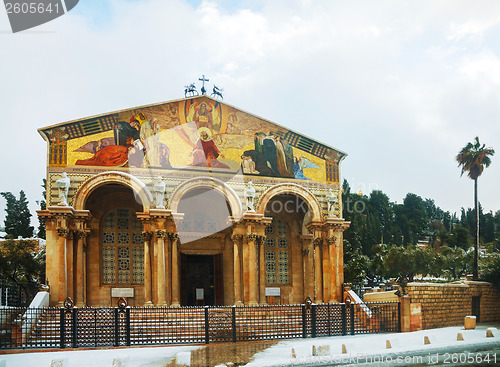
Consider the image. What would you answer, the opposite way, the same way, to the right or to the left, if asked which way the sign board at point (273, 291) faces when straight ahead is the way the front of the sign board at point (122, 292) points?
the same way

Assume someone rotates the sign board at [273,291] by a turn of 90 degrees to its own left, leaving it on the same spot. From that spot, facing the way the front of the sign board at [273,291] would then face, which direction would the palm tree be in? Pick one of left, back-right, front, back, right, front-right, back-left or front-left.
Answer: front-left

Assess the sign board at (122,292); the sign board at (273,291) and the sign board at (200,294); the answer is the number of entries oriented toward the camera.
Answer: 3

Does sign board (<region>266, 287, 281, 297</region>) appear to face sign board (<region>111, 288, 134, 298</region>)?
no

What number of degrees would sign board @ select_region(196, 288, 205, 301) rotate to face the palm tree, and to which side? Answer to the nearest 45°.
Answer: approximately 135° to its left

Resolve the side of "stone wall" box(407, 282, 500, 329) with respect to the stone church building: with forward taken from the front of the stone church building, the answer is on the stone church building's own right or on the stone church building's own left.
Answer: on the stone church building's own left

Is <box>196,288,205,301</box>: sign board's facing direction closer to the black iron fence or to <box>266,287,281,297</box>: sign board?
the black iron fence

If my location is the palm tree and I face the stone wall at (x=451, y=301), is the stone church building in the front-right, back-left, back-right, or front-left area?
front-right

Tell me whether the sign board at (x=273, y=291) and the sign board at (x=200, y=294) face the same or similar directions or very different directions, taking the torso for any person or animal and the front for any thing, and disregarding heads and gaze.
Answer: same or similar directions

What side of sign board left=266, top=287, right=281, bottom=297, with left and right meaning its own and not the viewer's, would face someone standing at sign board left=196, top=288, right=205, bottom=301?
right

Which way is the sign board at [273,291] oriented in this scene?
toward the camera

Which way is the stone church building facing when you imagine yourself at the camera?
facing the viewer

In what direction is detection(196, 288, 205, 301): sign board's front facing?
toward the camera

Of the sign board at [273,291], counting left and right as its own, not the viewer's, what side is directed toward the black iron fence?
front
